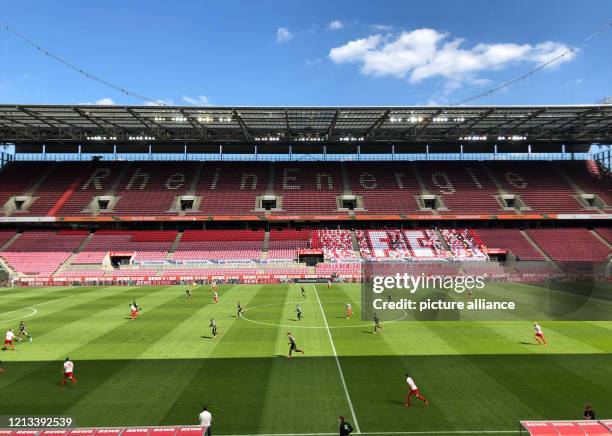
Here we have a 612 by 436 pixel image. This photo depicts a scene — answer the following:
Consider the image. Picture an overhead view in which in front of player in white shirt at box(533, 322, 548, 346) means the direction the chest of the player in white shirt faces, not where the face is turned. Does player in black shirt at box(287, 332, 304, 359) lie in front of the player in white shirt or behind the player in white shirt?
in front

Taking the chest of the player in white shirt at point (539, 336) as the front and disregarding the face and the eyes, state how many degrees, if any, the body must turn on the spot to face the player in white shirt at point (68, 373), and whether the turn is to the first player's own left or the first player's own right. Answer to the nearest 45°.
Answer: approximately 45° to the first player's own left

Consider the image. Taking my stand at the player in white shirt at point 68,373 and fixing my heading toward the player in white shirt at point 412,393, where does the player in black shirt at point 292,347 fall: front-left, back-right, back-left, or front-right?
front-left

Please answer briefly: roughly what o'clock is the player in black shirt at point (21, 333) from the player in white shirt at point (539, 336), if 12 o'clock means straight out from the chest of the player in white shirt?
The player in black shirt is roughly at 11 o'clock from the player in white shirt.

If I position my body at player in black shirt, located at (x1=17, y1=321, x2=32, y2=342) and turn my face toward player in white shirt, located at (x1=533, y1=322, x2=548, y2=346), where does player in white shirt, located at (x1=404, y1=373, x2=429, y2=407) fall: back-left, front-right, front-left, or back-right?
front-right

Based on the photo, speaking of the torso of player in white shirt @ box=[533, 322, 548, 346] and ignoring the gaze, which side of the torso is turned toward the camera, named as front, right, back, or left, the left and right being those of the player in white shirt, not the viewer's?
left

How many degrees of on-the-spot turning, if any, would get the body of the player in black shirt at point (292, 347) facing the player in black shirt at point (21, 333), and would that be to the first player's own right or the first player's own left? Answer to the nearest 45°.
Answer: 0° — they already face them

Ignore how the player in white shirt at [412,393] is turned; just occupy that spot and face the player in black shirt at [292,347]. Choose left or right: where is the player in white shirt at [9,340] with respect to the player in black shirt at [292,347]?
left

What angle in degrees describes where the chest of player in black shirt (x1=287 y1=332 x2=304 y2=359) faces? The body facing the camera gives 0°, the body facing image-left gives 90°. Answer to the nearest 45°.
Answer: approximately 90°

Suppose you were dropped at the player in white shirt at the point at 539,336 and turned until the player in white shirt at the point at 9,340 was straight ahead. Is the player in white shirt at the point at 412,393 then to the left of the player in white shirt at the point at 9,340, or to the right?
left
